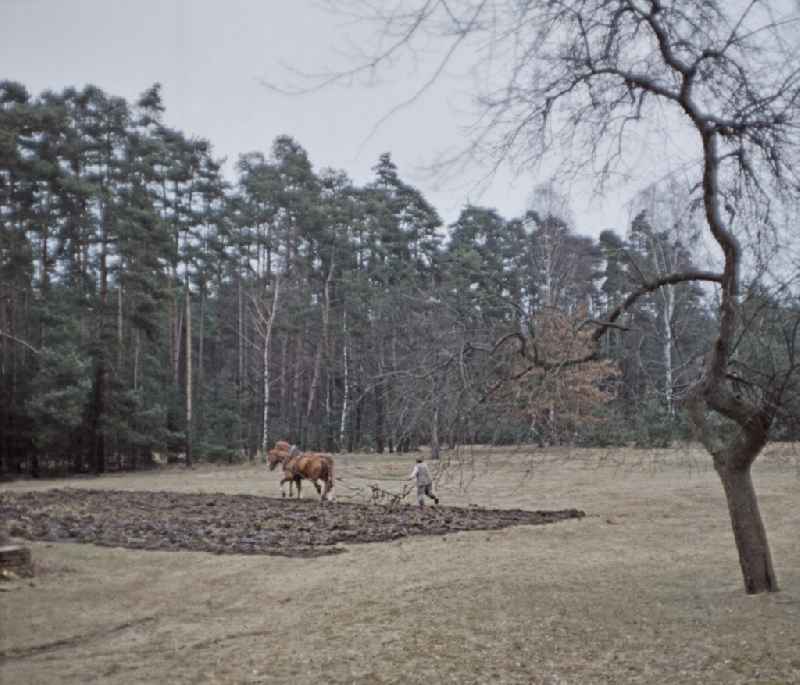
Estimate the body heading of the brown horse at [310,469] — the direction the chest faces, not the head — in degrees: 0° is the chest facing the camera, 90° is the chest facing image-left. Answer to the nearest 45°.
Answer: approximately 90°

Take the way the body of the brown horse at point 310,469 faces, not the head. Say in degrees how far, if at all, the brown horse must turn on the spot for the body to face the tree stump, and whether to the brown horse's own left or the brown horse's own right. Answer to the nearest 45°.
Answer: approximately 90° to the brown horse's own left
